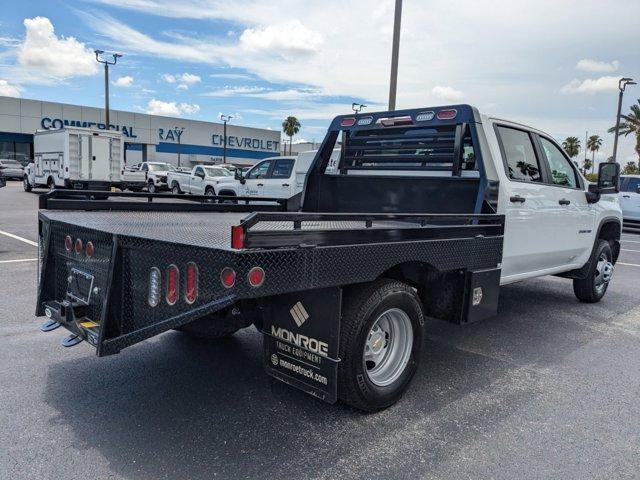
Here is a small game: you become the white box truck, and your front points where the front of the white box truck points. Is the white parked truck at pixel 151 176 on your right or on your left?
on your right

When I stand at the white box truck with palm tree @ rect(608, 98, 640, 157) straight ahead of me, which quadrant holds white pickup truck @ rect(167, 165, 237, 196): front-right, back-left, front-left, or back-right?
front-right

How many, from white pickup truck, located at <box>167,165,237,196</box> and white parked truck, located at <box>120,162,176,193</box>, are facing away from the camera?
0

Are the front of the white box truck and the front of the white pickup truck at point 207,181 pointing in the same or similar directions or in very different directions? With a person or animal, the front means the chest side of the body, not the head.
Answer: very different directions

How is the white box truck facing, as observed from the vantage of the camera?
facing away from the viewer and to the left of the viewer
